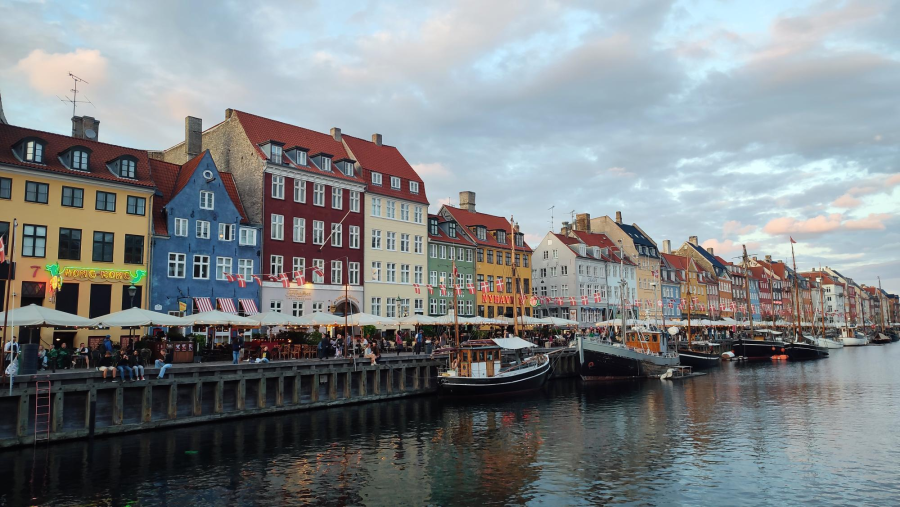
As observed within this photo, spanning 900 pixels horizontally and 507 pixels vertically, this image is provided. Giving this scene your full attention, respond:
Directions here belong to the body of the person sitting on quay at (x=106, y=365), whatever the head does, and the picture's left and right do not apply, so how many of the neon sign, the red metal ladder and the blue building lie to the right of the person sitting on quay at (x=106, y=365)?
1

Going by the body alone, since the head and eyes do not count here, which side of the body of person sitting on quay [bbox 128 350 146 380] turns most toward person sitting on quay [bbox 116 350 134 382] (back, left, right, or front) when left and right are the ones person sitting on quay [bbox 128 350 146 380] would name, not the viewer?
right

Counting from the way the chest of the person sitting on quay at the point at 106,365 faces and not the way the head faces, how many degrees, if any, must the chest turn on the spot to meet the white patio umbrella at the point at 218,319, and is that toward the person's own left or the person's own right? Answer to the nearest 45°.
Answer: approximately 90° to the person's own left

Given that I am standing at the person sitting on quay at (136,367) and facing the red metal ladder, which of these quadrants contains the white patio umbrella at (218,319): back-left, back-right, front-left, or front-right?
back-right

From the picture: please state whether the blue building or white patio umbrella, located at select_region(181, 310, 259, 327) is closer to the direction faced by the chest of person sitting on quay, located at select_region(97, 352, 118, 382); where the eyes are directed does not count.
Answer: the white patio umbrella

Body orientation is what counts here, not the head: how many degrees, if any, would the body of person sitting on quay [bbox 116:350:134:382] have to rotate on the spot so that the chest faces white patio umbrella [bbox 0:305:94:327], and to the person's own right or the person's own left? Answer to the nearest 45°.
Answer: approximately 135° to the person's own right

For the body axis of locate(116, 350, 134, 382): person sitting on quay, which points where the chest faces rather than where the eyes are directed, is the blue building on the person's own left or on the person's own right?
on the person's own left

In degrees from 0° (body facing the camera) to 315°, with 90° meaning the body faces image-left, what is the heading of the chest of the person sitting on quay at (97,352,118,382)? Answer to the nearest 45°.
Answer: approximately 315°

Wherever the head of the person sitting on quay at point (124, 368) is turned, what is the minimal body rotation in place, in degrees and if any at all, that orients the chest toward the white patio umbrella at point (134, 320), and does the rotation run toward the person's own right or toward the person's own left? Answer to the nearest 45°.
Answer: approximately 135° to the person's own left

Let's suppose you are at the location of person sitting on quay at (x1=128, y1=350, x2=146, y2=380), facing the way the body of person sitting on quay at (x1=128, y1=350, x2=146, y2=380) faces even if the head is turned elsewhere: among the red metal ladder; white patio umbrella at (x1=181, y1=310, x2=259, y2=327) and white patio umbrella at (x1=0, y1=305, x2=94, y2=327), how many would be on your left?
1

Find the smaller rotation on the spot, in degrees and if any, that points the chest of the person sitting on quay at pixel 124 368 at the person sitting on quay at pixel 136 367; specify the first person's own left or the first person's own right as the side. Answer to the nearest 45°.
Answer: approximately 45° to the first person's own left
